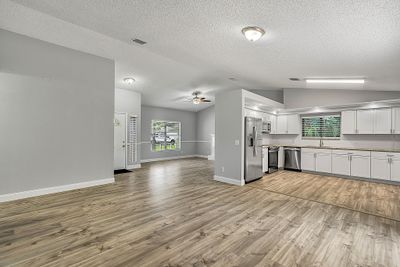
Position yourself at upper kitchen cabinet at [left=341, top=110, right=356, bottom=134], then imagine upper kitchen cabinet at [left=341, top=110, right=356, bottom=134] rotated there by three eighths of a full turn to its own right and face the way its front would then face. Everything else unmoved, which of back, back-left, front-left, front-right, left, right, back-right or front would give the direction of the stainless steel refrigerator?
left

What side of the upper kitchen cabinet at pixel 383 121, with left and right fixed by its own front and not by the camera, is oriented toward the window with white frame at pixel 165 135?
right

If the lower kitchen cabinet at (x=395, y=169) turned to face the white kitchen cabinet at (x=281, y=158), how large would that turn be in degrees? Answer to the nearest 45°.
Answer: approximately 90° to its right

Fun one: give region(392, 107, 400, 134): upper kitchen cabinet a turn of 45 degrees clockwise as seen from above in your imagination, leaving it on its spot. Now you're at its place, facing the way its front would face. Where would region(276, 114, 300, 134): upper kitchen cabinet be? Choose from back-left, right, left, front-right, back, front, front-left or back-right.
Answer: front-right

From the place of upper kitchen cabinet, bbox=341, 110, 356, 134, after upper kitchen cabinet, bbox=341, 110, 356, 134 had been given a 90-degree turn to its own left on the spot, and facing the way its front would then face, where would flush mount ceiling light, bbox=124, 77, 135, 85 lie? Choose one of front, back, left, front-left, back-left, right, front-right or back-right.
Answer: back-right

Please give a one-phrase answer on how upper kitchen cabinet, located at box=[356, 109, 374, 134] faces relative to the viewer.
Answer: facing the viewer

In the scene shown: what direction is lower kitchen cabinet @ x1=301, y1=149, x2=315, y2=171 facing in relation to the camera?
toward the camera

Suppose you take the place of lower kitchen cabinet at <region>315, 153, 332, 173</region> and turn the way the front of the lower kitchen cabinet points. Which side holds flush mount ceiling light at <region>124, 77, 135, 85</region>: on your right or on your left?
on your right

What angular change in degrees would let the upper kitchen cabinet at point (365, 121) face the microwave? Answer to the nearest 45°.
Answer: approximately 90° to its right

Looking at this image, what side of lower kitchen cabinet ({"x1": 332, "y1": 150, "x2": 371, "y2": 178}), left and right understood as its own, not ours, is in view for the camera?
front

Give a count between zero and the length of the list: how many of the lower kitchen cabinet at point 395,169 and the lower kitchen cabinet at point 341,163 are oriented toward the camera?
2
